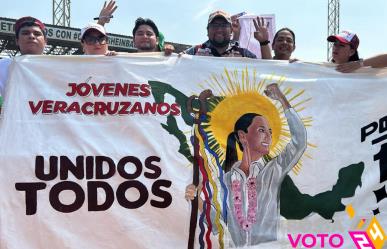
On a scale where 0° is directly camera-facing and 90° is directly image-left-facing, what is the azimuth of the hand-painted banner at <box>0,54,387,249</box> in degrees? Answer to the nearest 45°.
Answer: approximately 0°

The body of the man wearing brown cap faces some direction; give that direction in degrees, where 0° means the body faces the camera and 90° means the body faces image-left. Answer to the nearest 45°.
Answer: approximately 0°

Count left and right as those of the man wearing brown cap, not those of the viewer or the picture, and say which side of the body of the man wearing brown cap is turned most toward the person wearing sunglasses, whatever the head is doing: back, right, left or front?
right
